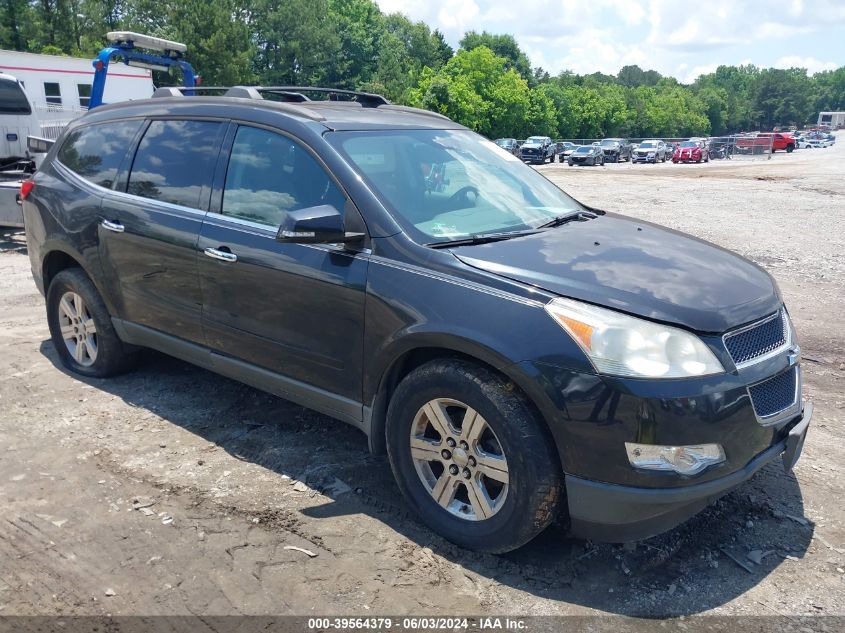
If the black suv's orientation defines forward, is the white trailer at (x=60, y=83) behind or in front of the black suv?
behind

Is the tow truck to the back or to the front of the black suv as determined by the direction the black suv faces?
to the back
